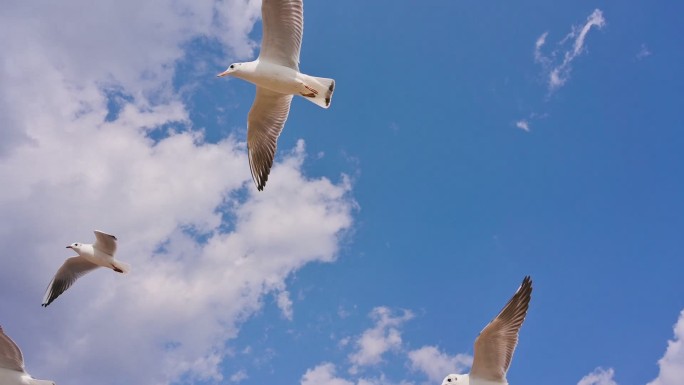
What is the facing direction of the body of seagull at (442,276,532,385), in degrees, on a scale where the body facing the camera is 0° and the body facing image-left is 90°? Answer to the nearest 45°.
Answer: approximately 90°

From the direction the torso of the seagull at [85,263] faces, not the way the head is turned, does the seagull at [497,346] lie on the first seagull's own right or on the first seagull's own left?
on the first seagull's own left

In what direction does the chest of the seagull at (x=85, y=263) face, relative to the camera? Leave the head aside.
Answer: to the viewer's left

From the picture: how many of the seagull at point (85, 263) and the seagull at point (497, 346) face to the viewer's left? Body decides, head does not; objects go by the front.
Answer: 2
